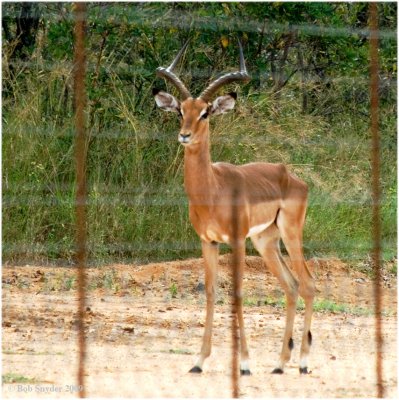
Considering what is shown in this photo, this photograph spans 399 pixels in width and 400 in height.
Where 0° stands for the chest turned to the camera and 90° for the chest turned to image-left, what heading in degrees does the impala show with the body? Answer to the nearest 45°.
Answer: approximately 45°
